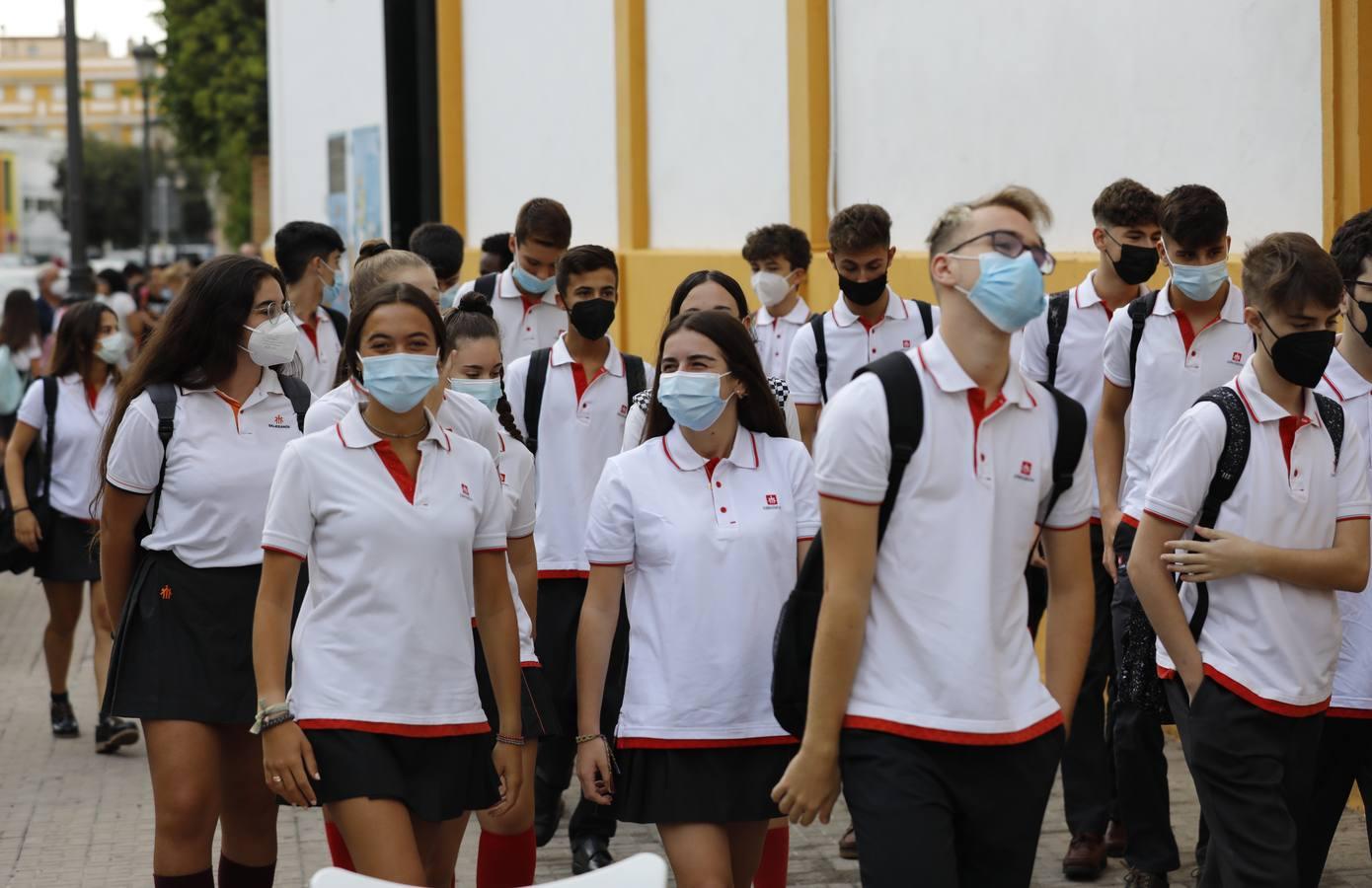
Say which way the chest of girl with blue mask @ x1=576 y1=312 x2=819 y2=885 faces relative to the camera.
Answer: toward the camera

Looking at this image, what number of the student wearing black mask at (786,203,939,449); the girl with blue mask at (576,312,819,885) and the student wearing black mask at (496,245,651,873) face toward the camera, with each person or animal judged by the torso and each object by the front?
3

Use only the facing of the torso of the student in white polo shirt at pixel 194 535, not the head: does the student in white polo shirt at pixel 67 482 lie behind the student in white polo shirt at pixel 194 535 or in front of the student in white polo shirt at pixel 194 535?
behind

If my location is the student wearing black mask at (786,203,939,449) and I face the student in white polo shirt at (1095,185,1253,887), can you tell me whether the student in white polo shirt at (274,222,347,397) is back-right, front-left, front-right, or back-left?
back-right

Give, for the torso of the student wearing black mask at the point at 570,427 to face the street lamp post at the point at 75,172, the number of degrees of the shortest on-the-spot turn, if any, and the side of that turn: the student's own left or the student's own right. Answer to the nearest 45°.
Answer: approximately 180°

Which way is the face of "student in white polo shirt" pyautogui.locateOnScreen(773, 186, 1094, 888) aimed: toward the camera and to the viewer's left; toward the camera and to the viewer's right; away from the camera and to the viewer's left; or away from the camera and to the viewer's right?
toward the camera and to the viewer's right

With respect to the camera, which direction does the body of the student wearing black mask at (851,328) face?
toward the camera

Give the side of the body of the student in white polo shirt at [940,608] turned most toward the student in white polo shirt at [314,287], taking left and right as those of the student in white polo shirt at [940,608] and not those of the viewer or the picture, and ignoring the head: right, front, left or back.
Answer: back

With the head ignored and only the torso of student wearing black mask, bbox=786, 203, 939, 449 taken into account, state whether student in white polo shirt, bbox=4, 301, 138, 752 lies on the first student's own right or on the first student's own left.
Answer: on the first student's own right

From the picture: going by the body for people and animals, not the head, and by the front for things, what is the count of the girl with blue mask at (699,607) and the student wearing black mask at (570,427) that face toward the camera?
2

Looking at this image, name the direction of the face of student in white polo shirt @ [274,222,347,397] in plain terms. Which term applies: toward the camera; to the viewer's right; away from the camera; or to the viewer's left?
to the viewer's right
